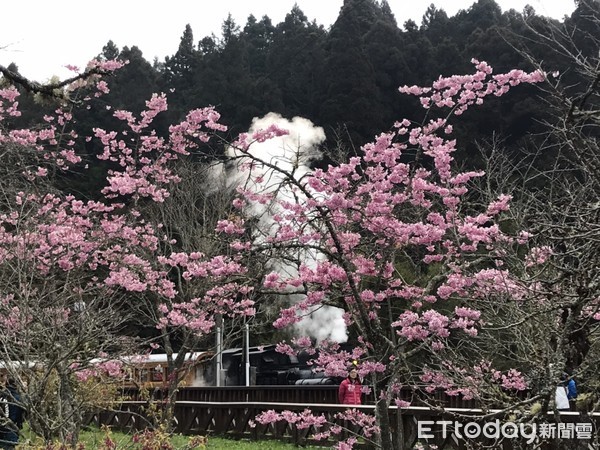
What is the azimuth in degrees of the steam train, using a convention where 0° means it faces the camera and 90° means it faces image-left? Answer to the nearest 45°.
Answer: approximately 270°

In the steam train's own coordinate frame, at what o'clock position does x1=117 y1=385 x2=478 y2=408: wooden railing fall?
The wooden railing is roughly at 3 o'clock from the steam train.

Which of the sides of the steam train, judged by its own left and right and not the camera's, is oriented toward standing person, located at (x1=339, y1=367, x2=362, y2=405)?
right

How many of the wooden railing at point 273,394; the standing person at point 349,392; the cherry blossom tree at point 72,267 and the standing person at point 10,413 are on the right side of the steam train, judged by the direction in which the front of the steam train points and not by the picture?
4

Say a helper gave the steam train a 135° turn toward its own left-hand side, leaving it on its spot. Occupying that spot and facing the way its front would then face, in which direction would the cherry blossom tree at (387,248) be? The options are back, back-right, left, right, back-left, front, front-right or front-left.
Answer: back-left

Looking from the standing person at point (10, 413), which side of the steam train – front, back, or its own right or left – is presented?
right

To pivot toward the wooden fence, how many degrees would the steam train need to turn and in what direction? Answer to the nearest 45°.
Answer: approximately 90° to its right

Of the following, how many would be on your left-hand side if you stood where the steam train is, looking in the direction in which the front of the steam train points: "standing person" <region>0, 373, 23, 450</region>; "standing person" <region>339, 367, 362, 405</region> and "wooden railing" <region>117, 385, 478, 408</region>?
0

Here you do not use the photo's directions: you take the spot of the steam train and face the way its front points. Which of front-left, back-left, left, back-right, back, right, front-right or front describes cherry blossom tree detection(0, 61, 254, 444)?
right

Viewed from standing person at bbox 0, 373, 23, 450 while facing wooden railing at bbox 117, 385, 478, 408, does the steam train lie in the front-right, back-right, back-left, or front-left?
front-left
